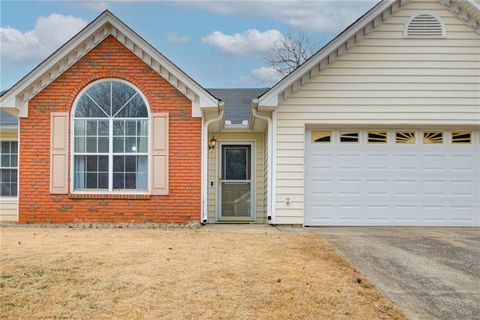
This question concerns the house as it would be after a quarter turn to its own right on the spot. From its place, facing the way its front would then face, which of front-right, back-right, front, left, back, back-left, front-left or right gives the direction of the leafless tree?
right

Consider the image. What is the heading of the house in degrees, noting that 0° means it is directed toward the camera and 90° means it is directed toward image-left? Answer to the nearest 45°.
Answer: approximately 0°
